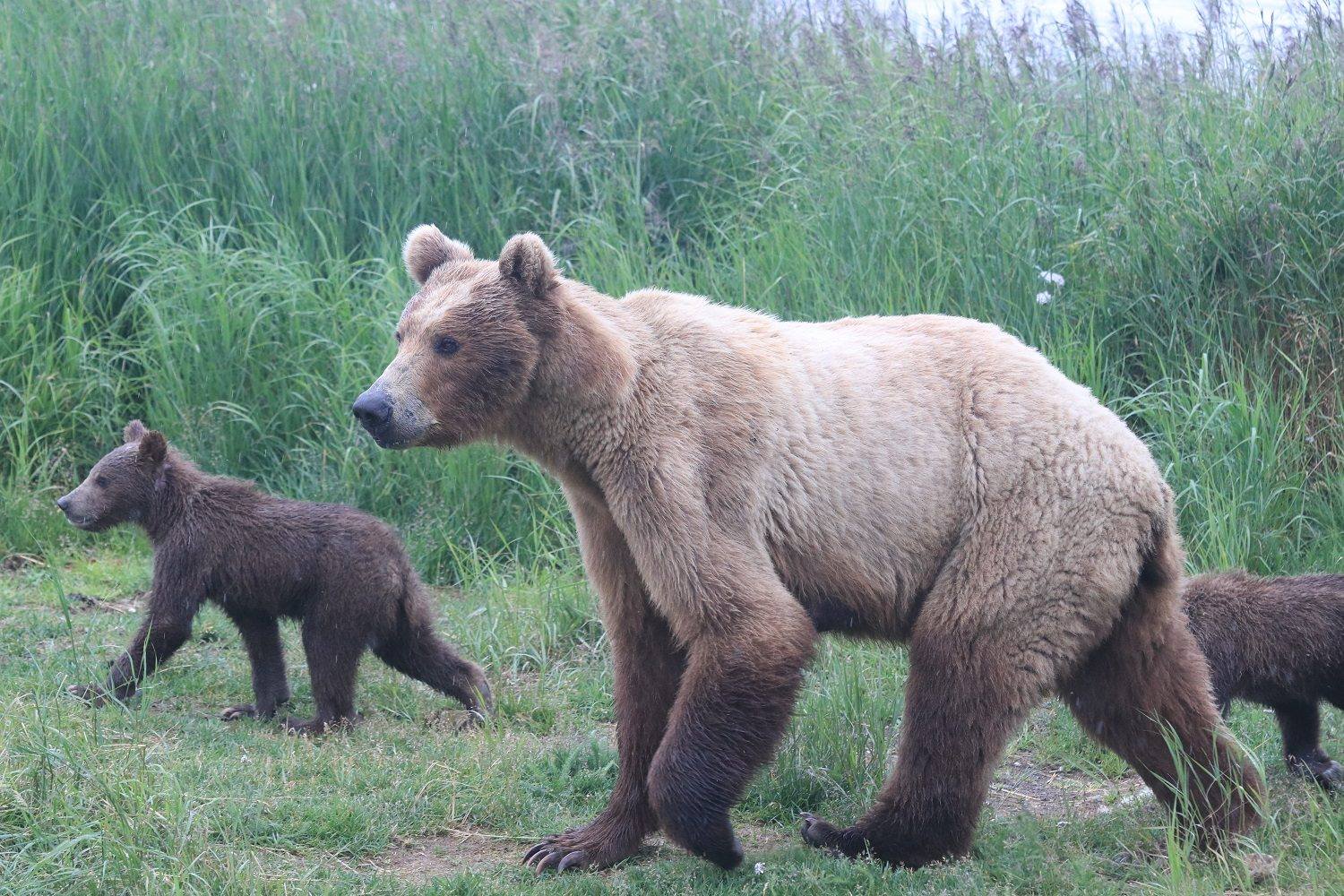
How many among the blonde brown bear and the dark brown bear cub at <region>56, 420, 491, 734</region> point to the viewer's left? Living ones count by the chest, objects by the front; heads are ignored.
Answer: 2

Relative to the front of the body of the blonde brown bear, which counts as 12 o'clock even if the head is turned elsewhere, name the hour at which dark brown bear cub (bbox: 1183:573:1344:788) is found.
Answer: The dark brown bear cub is roughly at 5 o'clock from the blonde brown bear.

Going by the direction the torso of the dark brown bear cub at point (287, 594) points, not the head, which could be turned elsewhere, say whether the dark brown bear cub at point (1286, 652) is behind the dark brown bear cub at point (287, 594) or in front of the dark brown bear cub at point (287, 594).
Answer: behind

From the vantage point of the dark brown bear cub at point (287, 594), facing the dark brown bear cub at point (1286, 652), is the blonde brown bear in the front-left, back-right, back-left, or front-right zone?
front-right

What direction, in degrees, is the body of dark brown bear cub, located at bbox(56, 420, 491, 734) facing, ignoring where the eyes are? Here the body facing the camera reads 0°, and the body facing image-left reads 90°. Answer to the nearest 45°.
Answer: approximately 90°

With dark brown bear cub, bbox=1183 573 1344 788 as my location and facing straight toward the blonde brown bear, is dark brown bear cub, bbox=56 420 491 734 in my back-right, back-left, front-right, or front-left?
front-right

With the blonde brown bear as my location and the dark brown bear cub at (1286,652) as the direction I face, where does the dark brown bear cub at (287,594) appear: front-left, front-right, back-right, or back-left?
back-left

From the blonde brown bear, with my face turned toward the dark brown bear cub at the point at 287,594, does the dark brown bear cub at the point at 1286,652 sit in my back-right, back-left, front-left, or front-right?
back-right

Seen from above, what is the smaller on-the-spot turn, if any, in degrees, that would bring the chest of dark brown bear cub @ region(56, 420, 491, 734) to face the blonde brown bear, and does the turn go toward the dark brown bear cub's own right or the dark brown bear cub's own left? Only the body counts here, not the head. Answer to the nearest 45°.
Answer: approximately 135° to the dark brown bear cub's own left

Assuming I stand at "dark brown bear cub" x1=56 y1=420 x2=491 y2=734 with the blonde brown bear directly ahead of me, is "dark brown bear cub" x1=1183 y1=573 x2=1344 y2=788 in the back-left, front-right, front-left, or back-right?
front-left

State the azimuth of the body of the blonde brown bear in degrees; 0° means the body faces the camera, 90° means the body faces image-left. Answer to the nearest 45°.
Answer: approximately 90°

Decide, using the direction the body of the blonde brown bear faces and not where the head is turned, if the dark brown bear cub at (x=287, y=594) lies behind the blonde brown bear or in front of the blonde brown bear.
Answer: in front
